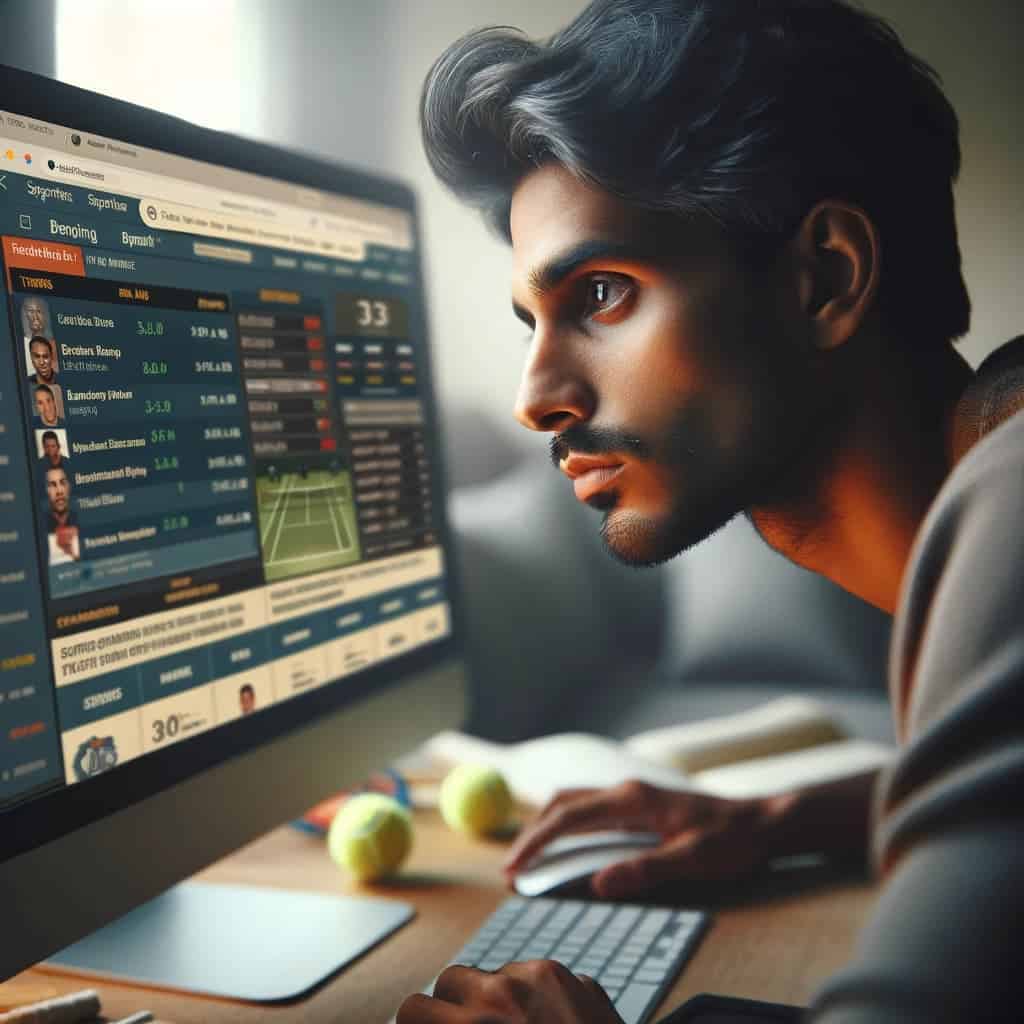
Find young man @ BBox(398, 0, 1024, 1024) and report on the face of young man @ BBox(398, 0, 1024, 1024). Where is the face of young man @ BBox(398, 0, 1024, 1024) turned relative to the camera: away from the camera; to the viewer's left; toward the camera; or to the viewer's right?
to the viewer's left

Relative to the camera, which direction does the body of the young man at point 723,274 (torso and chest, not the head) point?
to the viewer's left

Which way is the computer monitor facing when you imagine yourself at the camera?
facing the viewer and to the right of the viewer

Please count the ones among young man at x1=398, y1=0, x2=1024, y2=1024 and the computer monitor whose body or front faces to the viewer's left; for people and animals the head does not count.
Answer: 1
